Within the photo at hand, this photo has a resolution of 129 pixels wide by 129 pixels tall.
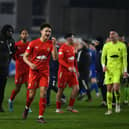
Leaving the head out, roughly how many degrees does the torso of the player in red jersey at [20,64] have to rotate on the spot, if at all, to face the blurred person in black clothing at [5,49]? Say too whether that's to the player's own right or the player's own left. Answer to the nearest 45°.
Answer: approximately 90° to the player's own right

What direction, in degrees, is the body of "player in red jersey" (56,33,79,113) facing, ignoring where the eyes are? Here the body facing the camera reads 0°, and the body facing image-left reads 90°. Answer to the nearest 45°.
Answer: approximately 315°

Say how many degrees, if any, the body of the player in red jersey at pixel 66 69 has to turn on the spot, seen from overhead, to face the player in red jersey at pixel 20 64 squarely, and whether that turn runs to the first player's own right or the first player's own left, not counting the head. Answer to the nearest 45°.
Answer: approximately 135° to the first player's own right
